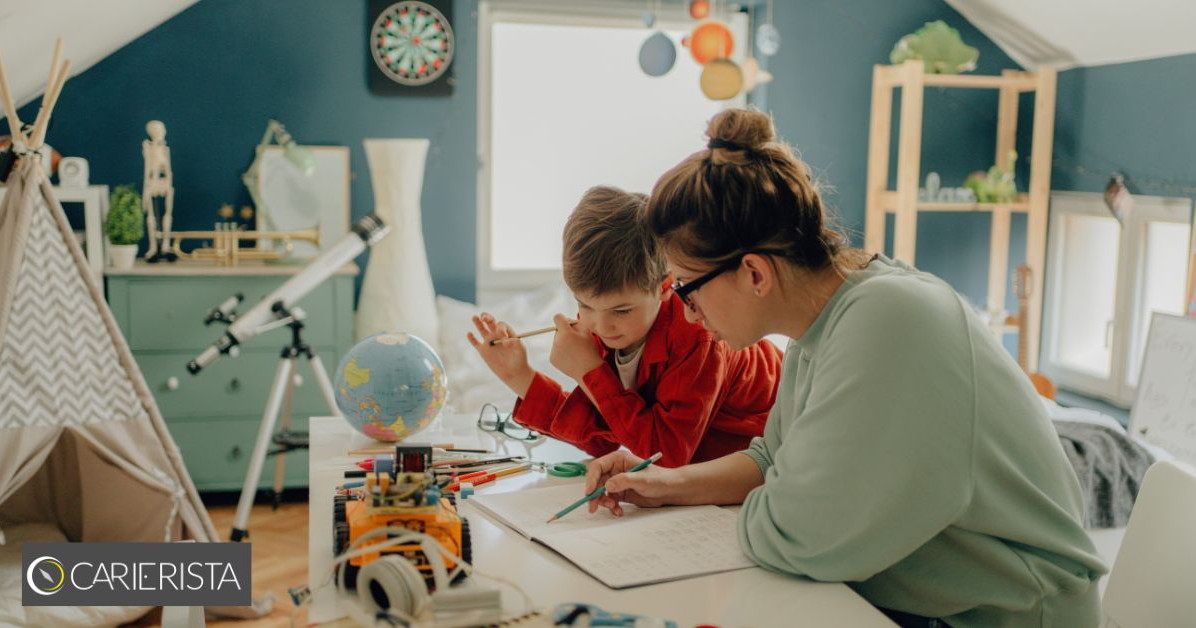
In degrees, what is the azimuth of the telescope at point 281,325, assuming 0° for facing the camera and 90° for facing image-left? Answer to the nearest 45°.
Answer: approximately 270°

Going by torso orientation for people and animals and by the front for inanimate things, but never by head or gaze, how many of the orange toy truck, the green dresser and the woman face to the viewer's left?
1

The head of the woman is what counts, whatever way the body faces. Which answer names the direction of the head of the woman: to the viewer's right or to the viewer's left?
to the viewer's left

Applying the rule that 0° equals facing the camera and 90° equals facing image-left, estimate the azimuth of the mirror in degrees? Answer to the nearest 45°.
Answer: approximately 0°

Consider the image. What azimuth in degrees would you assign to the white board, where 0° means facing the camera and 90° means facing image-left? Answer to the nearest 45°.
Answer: approximately 45°

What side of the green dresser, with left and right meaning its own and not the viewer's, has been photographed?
front

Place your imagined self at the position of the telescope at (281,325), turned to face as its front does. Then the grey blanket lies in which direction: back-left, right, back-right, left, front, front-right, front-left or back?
front-right

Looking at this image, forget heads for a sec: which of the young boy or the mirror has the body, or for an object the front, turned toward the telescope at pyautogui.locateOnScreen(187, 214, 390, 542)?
the mirror

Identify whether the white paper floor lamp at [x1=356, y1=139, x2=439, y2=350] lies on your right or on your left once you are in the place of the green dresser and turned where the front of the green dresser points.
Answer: on your left

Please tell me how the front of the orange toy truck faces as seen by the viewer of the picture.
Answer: facing the viewer

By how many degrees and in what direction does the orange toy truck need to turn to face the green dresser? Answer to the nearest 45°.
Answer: approximately 180°

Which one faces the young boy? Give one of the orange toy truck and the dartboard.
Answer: the dartboard

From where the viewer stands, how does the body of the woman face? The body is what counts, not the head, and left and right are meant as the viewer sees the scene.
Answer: facing to the left of the viewer
